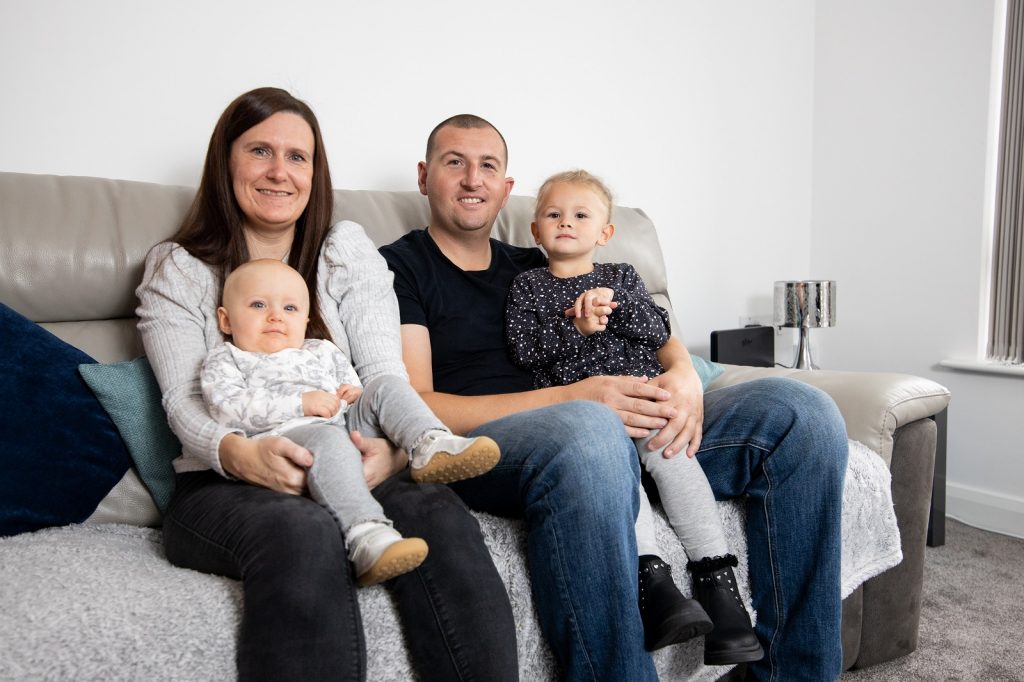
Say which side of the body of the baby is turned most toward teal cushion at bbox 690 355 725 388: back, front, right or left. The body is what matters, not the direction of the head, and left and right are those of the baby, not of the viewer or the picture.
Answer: left

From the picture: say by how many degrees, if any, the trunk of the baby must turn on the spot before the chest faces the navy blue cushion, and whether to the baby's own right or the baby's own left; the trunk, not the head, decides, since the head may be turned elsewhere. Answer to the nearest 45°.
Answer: approximately 135° to the baby's own right

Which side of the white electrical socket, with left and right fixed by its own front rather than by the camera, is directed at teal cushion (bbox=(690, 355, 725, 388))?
front

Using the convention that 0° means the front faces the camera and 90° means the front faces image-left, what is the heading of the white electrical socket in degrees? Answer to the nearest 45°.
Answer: approximately 0°

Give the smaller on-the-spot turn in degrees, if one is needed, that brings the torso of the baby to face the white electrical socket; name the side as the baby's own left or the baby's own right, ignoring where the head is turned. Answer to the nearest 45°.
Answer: approximately 90° to the baby's own left

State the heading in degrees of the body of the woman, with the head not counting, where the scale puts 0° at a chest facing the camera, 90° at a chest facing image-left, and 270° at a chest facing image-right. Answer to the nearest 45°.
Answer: approximately 315°

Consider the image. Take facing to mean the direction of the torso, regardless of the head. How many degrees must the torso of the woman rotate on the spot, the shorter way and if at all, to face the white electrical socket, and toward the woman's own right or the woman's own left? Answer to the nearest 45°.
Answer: approximately 90° to the woman's own left

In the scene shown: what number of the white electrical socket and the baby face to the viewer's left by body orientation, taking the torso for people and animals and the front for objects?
0
